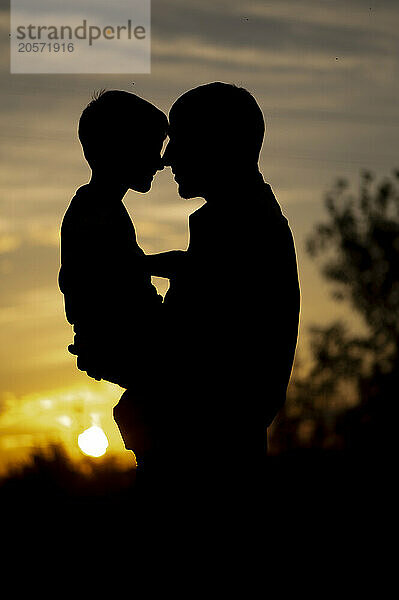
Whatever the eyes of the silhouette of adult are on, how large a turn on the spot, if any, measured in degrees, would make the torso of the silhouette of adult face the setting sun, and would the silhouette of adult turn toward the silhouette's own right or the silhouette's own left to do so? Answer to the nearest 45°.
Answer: approximately 90° to the silhouette's own right

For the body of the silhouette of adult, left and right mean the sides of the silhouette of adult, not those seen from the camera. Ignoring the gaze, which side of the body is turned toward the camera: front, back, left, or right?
left

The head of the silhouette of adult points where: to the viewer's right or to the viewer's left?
to the viewer's left

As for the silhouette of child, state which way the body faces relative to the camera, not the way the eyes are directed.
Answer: to the viewer's right

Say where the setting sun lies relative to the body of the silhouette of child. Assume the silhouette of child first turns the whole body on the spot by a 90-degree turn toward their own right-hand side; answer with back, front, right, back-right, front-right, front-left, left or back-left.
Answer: back
